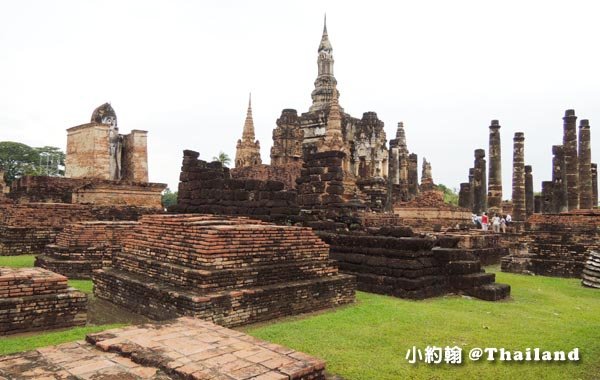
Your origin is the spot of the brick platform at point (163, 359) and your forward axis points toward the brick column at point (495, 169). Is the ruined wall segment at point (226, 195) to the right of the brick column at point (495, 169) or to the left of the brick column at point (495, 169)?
left

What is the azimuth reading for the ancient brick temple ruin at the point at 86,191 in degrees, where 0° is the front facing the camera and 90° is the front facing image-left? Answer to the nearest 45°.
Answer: approximately 315°

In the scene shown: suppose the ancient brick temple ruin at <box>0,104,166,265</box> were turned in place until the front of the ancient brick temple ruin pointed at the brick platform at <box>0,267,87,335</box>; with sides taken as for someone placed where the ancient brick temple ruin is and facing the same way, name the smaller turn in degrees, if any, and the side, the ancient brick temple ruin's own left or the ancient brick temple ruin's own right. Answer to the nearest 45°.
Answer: approximately 45° to the ancient brick temple ruin's own right

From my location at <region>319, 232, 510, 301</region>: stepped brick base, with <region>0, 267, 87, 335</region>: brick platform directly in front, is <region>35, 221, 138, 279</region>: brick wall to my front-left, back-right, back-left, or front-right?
front-right

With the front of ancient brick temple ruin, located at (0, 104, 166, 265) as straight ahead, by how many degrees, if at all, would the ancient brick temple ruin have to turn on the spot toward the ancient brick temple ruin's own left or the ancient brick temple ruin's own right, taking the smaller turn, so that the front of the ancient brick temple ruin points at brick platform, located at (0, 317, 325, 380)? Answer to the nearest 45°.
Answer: approximately 45° to the ancient brick temple ruin's own right

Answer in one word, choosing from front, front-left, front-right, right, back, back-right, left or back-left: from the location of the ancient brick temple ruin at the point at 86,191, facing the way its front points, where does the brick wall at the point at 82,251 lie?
front-right

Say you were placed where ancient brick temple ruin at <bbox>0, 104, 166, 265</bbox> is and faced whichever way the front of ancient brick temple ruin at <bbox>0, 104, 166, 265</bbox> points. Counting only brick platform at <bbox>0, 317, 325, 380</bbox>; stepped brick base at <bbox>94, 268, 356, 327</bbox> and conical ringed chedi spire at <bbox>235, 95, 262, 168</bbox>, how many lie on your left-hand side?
1

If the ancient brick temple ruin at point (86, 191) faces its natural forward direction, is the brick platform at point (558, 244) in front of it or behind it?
in front

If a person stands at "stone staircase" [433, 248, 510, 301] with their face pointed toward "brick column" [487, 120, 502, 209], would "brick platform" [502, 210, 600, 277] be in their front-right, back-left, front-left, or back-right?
front-right

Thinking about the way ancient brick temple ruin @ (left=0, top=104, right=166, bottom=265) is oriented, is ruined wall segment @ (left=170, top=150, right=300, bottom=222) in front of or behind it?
in front
